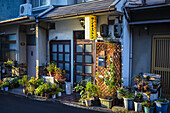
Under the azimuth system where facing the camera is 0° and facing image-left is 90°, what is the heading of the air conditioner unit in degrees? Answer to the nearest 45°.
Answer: approximately 45°

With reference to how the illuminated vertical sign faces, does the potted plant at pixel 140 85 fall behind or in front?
in front

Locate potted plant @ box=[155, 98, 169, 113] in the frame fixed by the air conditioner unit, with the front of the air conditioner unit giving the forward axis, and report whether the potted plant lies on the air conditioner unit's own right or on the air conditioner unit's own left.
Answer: on the air conditioner unit's own left

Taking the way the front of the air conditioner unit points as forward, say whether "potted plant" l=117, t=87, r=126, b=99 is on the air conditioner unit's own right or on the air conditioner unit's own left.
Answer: on the air conditioner unit's own left

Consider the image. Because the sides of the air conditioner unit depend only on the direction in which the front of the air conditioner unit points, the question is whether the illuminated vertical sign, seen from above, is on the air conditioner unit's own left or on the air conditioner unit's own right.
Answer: on the air conditioner unit's own left

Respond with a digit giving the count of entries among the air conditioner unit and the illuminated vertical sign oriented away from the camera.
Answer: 0
